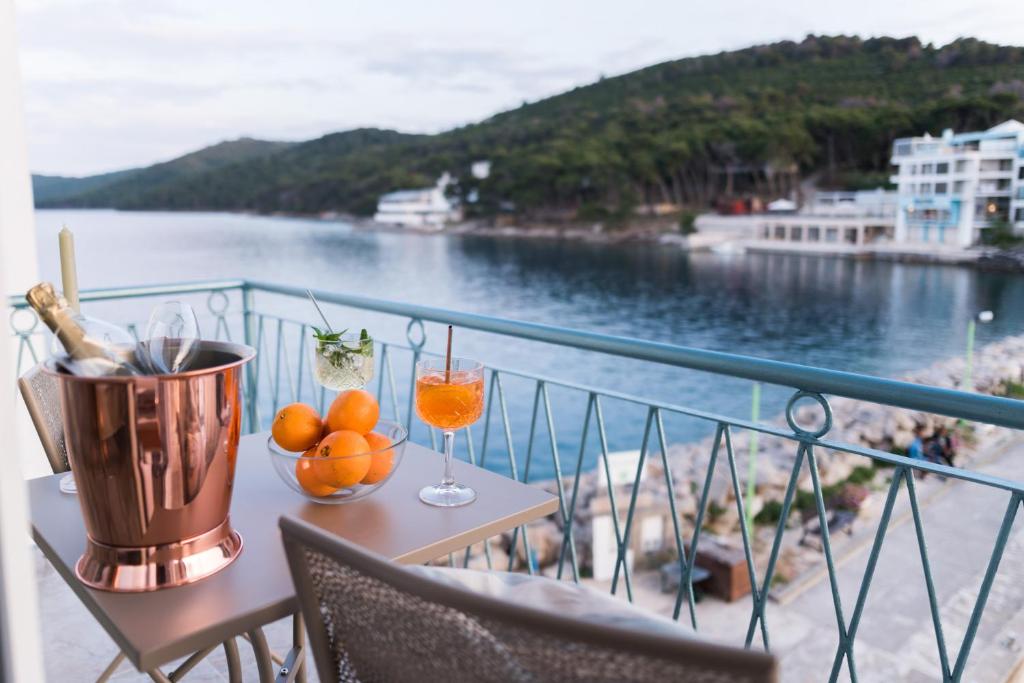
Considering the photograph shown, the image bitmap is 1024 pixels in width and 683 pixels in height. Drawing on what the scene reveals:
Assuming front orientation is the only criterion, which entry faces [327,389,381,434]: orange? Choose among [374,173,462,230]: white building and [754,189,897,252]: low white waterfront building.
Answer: the low white waterfront building

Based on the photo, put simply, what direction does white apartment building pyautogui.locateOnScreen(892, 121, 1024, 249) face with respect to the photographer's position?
facing the viewer and to the left of the viewer

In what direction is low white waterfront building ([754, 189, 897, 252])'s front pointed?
toward the camera

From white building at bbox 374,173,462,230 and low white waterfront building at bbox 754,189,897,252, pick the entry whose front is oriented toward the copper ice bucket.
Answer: the low white waterfront building

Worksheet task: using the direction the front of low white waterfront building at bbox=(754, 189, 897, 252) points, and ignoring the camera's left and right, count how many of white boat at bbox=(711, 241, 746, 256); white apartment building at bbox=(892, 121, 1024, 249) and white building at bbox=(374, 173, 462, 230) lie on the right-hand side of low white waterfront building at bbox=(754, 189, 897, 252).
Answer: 2

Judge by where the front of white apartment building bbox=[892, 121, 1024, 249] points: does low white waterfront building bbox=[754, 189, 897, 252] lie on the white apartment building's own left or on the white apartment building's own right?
on the white apartment building's own right

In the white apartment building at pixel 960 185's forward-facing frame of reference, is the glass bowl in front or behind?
in front

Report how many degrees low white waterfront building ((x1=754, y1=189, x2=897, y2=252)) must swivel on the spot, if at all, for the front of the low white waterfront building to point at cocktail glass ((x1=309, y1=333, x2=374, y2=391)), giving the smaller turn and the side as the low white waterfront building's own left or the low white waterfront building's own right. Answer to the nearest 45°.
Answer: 0° — it already faces it

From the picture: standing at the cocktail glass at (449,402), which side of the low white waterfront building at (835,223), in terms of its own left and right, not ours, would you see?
front

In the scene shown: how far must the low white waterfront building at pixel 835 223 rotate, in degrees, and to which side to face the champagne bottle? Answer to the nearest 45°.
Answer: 0° — it already faces it

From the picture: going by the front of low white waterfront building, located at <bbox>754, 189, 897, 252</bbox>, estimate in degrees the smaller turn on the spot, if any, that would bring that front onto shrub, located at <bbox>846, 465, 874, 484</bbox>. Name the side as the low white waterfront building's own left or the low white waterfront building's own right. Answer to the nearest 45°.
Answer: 0° — it already faces it

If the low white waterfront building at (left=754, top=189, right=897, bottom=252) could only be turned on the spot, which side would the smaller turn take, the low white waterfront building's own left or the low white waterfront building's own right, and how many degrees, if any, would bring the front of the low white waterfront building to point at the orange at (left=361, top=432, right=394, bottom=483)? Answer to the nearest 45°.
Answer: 0° — it already faces it

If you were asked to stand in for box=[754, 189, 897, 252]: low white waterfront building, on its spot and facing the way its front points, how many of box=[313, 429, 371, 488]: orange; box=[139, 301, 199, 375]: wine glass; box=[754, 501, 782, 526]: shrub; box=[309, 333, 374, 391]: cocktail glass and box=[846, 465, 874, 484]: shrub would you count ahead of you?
5
